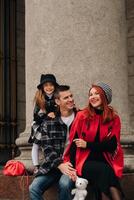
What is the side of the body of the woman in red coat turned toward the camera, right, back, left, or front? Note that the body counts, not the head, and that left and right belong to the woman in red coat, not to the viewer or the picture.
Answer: front

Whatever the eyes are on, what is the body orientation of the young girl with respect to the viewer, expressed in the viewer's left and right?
facing the viewer and to the right of the viewer

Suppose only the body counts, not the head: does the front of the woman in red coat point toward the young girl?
no

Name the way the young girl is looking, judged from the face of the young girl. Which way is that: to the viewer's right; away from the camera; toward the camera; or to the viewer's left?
toward the camera

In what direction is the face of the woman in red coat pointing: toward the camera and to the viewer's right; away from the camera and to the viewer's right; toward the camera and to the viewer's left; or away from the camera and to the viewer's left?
toward the camera and to the viewer's left
